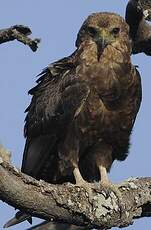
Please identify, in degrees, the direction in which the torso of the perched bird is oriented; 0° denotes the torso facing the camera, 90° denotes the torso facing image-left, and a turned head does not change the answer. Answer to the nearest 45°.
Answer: approximately 315°
